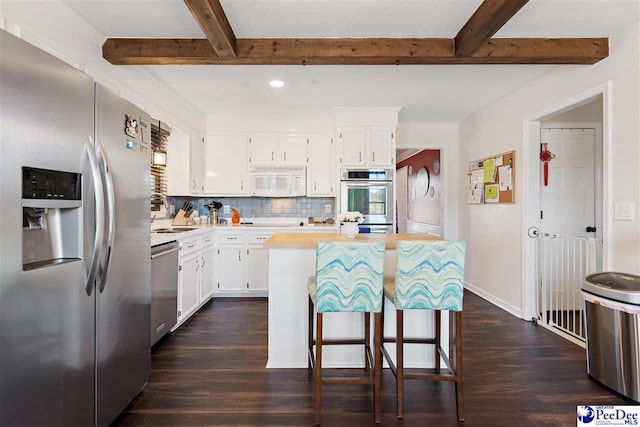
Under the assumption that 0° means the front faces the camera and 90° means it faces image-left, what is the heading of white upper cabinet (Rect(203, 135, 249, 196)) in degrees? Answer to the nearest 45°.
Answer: approximately 0°

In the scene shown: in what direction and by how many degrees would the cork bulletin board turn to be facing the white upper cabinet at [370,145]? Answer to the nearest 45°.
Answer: approximately 45° to its right

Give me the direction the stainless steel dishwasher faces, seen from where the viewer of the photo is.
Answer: facing the viewer and to the right of the viewer

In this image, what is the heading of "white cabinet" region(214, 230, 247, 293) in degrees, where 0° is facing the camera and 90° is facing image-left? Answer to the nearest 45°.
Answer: approximately 0°

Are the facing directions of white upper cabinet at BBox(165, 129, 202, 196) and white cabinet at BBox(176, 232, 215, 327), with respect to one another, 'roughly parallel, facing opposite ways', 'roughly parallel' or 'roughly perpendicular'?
roughly parallel

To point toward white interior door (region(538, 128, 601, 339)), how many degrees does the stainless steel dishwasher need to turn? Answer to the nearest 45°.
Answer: approximately 45° to its left

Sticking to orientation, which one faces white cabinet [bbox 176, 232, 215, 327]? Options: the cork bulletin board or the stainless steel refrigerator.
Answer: the cork bulletin board

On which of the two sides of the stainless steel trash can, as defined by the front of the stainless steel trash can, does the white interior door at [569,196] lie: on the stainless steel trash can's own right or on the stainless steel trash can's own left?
on the stainless steel trash can's own right

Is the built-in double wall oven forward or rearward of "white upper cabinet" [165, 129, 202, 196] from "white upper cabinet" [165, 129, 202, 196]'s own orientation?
forward

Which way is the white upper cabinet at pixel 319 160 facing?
toward the camera

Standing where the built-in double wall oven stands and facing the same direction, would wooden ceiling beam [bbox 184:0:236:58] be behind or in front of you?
in front

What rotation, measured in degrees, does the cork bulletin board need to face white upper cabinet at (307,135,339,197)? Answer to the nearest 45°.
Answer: approximately 45° to its right

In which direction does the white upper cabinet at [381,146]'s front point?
toward the camera

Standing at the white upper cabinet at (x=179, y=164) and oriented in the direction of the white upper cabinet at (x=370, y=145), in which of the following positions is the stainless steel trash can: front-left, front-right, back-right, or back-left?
front-right

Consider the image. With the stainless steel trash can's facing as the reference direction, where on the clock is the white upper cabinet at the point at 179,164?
The white upper cabinet is roughly at 1 o'clock from the stainless steel trash can.

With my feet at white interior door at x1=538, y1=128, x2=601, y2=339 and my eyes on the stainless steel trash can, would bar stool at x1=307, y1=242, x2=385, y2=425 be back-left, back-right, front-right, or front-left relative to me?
front-right

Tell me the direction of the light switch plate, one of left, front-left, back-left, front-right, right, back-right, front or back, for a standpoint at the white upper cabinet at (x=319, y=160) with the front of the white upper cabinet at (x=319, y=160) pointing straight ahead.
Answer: front-left

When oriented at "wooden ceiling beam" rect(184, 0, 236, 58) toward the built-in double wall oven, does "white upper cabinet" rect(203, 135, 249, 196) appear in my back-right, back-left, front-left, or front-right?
front-left

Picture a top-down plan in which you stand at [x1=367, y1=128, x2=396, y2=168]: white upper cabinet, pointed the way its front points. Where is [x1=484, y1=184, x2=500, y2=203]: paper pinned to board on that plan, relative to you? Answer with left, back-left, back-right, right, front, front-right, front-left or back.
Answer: left

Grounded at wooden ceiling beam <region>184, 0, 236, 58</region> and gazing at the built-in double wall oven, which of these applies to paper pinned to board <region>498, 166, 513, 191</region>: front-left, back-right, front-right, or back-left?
front-right

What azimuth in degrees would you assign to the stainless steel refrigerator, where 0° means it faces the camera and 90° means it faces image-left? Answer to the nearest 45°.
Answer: approximately 315°

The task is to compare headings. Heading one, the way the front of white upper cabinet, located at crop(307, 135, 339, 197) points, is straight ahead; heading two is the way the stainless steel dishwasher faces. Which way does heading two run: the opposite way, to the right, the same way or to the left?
to the left

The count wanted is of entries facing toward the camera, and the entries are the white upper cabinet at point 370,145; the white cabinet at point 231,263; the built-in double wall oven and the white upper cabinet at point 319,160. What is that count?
4
